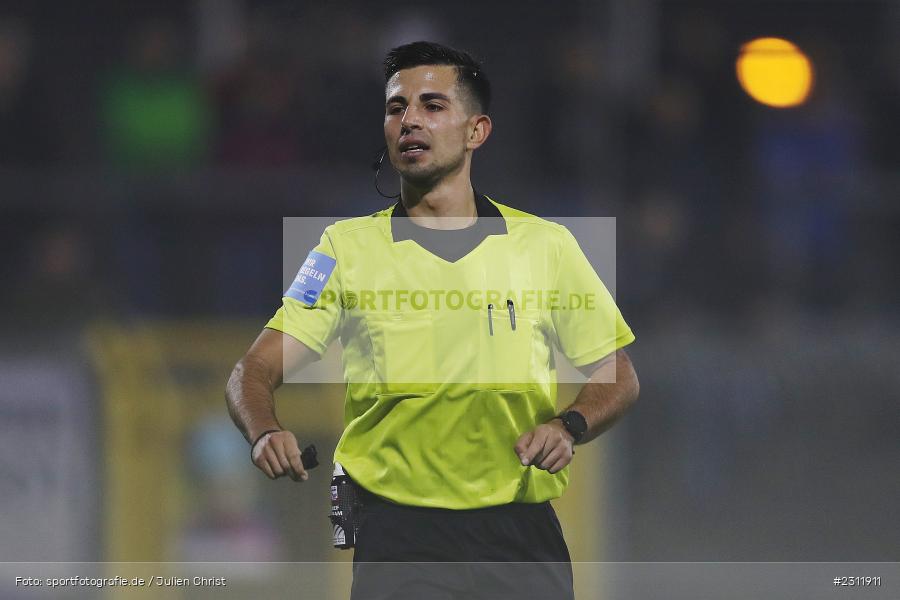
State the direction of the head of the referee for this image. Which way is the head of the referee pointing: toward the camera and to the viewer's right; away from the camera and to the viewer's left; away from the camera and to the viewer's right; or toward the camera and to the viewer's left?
toward the camera and to the viewer's left

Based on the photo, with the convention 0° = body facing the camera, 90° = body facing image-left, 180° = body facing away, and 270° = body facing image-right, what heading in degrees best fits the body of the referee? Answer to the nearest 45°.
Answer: approximately 0°
